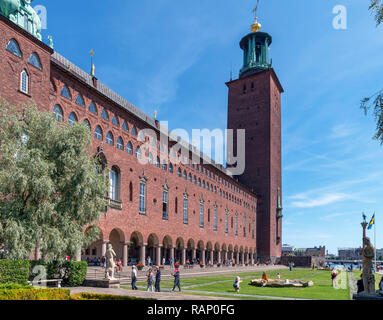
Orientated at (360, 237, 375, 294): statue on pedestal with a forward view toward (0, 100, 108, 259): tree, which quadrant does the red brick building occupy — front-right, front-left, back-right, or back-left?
front-right

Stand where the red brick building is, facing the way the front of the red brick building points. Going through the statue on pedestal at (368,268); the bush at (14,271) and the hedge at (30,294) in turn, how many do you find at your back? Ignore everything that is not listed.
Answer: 0

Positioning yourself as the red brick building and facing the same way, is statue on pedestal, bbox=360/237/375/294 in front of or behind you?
in front

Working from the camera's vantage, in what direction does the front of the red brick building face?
facing the viewer and to the right of the viewer

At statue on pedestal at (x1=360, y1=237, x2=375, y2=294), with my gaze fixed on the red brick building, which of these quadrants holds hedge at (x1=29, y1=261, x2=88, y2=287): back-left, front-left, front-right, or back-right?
front-left

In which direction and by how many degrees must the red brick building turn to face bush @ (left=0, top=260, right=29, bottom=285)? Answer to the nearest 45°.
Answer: approximately 45° to its right

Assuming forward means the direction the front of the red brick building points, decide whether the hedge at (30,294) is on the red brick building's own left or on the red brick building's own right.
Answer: on the red brick building's own right

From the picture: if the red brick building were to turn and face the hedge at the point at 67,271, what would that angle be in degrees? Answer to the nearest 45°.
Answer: approximately 45° to its right

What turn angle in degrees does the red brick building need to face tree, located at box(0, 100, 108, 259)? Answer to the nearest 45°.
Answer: approximately 45° to its right
